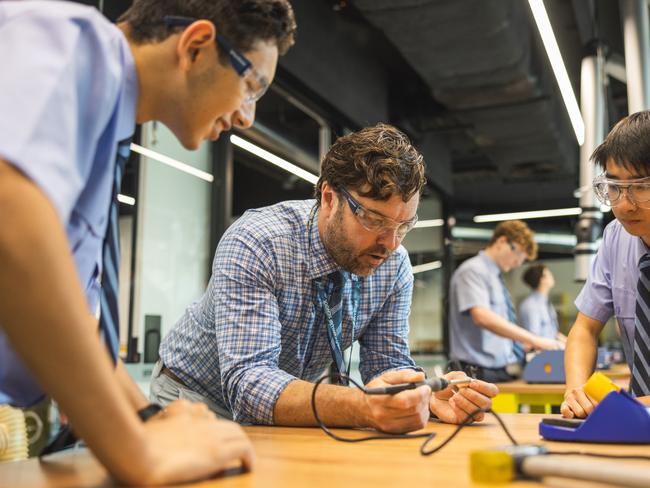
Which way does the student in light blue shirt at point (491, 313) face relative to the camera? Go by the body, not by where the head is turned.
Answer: to the viewer's right

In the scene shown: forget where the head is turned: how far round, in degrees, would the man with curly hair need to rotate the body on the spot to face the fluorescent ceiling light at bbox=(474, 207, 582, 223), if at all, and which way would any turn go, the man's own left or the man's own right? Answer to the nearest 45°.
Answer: approximately 135° to the man's own left

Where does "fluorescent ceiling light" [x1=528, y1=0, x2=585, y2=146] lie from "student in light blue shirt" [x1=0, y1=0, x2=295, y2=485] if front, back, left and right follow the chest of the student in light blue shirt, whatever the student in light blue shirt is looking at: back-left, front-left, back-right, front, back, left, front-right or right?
front-left

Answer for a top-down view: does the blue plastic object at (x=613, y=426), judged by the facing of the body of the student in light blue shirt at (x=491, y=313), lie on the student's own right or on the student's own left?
on the student's own right

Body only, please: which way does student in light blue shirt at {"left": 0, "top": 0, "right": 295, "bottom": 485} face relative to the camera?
to the viewer's right

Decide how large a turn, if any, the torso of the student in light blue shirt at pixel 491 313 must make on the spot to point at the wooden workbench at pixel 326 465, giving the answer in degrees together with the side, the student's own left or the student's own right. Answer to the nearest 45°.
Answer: approximately 90° to the student's own right

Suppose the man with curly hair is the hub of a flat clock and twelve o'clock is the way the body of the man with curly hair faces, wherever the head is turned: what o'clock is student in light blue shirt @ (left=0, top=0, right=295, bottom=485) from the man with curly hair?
The student in light blue shirt is roughly at 2 o'clock from the man with curly hair.

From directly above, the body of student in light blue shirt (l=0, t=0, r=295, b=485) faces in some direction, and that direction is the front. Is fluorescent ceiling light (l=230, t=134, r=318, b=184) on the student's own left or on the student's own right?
on the student's own left
